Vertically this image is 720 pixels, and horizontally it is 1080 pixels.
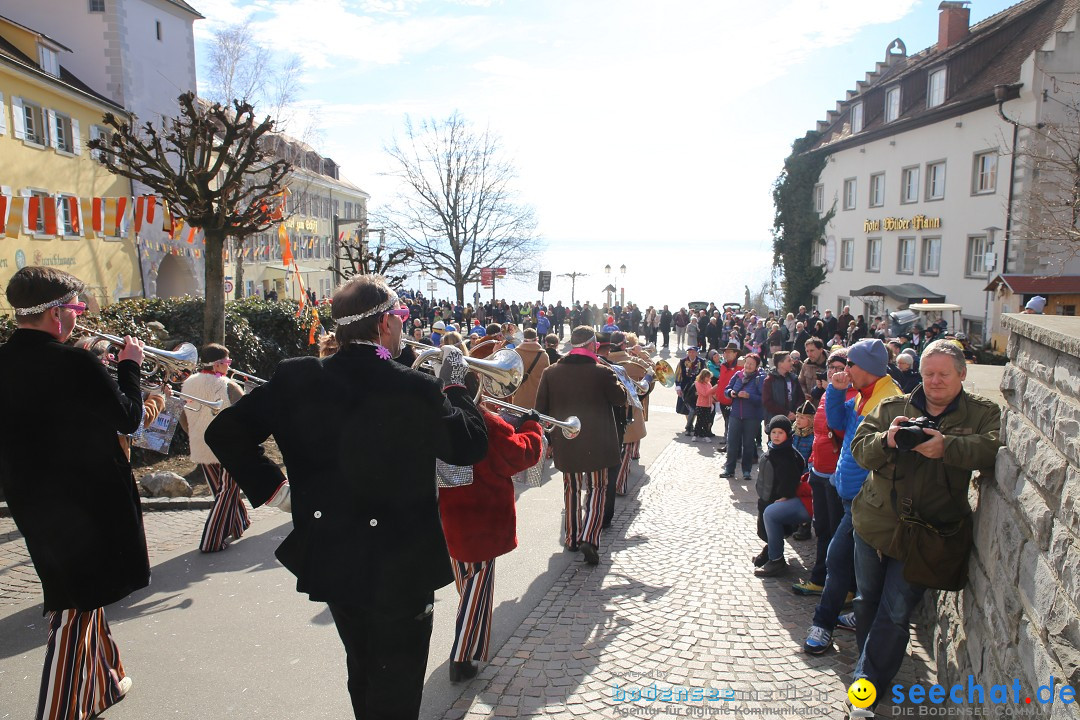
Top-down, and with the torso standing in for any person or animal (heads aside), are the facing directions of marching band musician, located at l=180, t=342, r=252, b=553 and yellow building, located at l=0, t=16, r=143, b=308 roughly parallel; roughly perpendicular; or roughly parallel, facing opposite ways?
roughly perpendicular

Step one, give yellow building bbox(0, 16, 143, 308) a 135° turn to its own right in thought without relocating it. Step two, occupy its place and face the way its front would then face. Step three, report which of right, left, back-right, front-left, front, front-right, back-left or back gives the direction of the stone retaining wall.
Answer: left

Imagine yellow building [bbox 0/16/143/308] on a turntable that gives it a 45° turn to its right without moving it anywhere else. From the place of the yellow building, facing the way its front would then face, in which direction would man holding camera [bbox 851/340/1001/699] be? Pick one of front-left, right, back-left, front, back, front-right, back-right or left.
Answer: front

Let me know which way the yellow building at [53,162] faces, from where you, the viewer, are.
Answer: facing the viewer and to the right of the viewer

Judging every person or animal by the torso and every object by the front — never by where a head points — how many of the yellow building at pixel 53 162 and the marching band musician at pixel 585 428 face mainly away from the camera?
1

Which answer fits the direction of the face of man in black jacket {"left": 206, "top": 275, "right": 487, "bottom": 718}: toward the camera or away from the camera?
away from the camera

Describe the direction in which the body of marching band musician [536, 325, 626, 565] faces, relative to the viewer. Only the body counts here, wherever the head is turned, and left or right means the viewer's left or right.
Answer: facing away from the viewer

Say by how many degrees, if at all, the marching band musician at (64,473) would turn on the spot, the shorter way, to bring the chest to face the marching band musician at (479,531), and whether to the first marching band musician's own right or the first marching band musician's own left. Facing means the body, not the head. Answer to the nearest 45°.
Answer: approximately 45° to the first marching band musician's own right

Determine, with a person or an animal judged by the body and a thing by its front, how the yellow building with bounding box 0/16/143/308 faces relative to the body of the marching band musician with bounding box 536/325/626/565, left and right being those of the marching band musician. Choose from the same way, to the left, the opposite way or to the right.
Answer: to the right

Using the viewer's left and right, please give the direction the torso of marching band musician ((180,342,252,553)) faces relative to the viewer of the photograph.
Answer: facing away from the viewer and to the right of the viewer

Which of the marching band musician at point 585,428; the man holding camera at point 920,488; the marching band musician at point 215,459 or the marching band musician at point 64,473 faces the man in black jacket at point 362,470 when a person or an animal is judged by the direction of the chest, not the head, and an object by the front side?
the man holding camera

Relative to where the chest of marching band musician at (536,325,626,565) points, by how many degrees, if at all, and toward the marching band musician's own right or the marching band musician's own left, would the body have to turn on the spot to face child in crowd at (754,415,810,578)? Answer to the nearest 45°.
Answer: approximately 90° to the marching band musician's own right

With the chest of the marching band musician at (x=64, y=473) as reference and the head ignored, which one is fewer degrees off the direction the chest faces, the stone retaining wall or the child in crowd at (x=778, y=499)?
the child in crowd

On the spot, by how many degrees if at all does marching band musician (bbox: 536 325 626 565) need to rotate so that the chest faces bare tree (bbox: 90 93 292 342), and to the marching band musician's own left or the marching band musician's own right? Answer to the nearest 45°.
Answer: approximately 45° to the marching band musician's own left

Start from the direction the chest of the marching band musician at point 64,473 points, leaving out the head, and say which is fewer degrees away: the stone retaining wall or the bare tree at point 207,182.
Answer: the bare tree

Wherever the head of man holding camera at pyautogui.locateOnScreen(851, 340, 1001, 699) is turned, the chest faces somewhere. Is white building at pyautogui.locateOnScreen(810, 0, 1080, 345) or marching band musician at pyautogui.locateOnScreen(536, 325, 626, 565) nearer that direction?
the marching band musician

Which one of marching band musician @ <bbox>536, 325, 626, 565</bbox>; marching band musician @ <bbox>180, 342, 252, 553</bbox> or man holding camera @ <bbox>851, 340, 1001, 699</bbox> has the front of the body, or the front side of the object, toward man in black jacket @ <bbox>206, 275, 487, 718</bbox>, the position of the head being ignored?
the man holding camera

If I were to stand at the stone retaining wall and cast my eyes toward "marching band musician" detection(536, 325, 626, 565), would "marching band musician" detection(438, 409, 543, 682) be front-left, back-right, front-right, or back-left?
front-left

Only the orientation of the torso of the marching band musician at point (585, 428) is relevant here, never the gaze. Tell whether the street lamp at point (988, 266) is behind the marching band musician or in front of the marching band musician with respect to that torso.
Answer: in front

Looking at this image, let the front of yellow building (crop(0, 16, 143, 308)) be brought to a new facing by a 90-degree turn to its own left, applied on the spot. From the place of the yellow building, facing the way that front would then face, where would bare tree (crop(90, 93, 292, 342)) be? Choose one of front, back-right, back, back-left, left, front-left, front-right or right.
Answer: back-right
